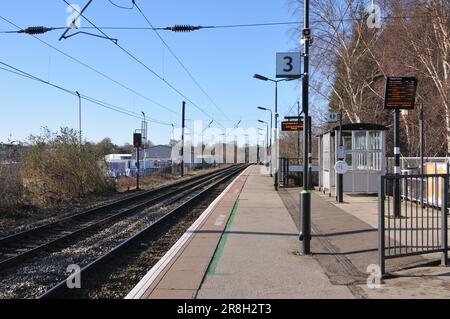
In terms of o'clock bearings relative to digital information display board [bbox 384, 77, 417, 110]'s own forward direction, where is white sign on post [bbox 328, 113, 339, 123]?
The white sign on post is roughly at 5 o'clock from the digital information display board.

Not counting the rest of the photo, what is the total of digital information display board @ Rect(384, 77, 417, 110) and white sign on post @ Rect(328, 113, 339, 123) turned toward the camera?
2

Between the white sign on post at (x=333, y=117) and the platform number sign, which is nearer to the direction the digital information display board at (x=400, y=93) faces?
the platform number sign

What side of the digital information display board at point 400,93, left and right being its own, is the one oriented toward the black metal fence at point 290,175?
back

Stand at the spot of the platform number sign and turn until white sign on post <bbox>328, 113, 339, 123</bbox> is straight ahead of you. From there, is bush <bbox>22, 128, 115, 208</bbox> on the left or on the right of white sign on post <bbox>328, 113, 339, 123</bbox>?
left

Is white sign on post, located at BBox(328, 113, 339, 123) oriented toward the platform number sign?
yes

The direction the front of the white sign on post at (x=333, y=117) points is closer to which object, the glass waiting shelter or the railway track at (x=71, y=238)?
the railway track

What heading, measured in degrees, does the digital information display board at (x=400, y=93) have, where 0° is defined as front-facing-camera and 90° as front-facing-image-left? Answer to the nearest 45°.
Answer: approximately 0°

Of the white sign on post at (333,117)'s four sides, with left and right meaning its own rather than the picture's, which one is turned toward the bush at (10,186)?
right

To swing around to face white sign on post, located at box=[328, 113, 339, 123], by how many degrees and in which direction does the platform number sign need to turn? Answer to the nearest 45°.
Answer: approximately 180°
